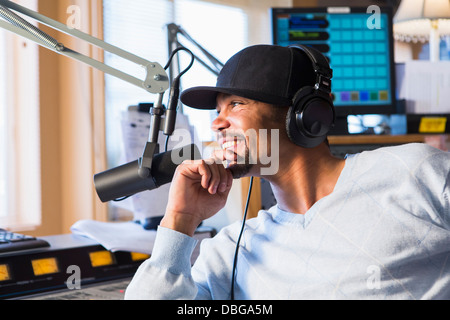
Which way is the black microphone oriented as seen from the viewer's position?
to the viewer's right

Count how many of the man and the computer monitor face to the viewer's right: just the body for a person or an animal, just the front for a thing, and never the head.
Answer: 0

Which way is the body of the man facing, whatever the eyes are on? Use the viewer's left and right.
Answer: facing the viewer and to the left of the viewer

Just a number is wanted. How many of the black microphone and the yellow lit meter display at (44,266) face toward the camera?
1

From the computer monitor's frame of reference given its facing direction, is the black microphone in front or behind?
in front

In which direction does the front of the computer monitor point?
toward the camera

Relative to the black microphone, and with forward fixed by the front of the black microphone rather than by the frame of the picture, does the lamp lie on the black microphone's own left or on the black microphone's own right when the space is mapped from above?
on the black microphone's own left

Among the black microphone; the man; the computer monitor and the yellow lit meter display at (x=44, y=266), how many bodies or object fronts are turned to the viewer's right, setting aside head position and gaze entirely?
1

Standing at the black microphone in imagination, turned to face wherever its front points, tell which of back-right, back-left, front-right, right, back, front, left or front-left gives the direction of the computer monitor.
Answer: front-left

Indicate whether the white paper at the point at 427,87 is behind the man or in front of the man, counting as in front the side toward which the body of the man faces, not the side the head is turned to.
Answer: behind

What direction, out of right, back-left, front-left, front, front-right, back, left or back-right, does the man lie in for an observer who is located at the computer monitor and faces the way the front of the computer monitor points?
front

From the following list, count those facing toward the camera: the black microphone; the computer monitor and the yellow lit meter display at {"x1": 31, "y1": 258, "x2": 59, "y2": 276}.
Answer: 2
